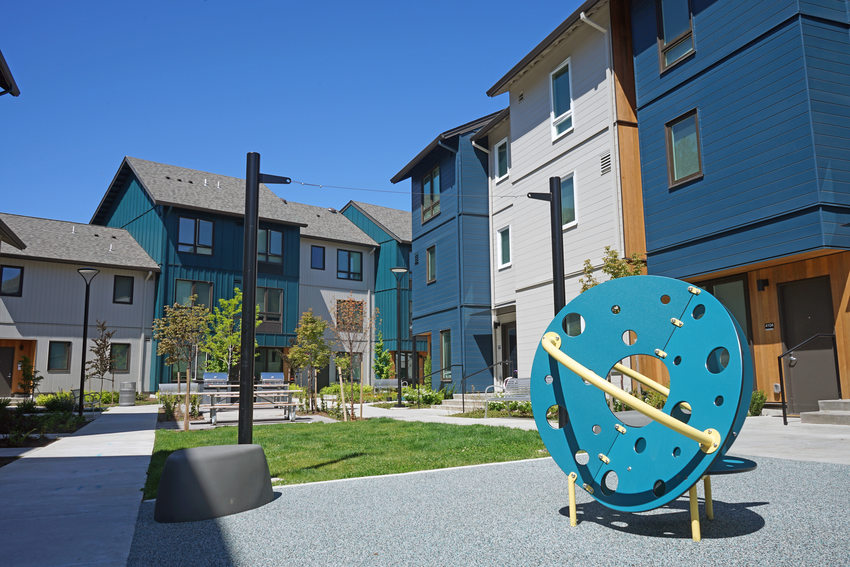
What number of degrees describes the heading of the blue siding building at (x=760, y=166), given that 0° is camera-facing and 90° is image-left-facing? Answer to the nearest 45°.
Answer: approximately 45°

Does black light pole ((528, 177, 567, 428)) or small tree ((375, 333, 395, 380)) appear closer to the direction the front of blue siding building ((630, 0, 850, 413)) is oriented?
the black light pole

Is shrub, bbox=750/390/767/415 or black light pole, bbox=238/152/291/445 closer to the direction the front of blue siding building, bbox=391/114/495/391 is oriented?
the black light pole

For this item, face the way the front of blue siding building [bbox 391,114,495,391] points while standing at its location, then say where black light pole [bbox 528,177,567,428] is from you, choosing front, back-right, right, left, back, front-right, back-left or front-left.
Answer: front-left

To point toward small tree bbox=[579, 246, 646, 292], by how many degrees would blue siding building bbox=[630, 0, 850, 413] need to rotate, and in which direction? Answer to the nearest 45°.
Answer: approximately 45° to its right

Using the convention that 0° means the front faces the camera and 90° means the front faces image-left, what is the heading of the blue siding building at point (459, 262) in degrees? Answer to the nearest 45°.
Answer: approximately 45°

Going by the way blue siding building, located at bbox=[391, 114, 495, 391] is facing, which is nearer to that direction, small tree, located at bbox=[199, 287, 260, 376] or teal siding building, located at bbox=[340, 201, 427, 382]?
the small tree

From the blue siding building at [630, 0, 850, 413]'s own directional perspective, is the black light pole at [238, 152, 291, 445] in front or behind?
in front
